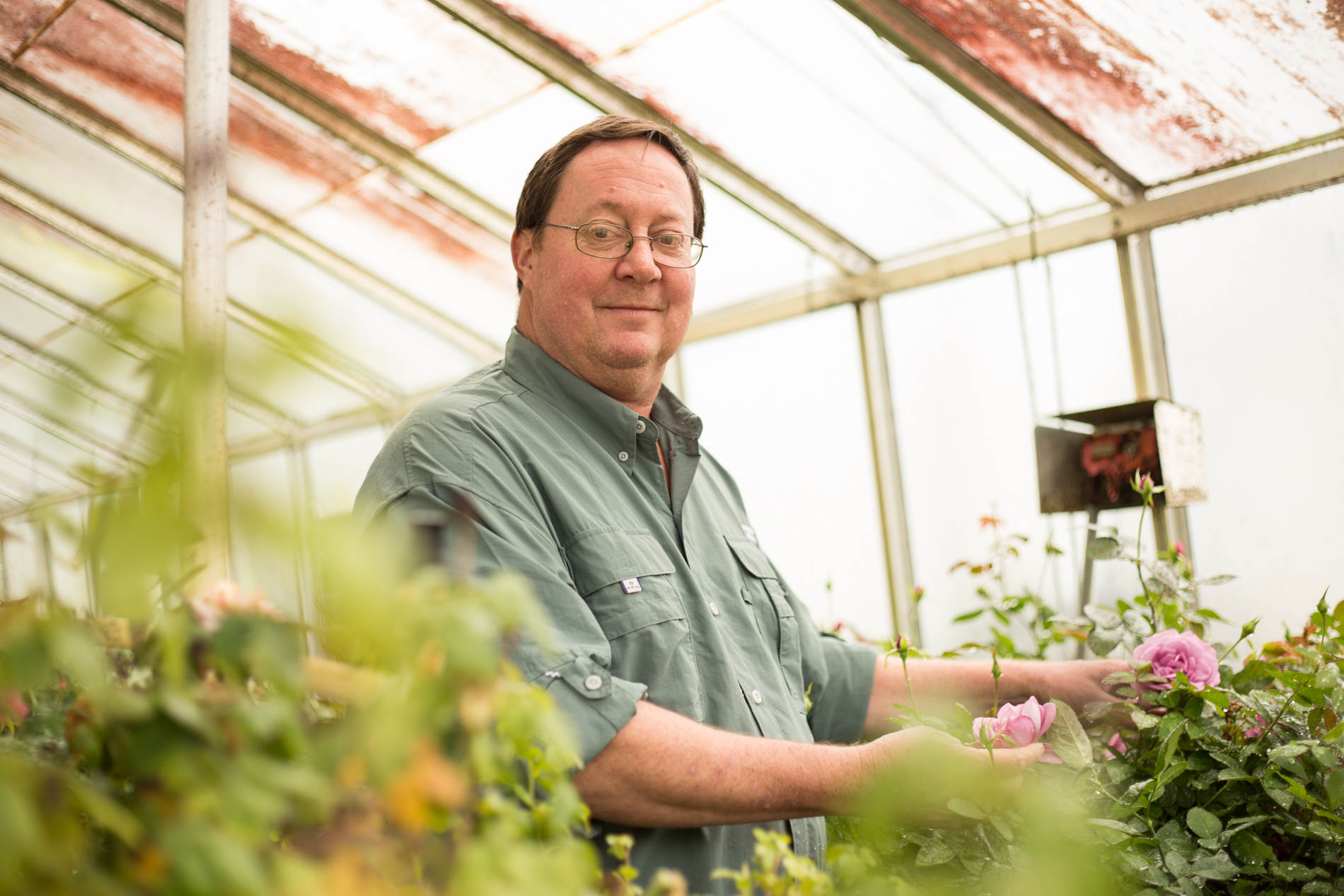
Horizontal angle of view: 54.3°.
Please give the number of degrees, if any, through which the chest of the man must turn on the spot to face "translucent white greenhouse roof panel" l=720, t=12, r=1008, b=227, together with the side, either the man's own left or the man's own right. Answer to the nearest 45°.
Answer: approximately 135° to the man's own left

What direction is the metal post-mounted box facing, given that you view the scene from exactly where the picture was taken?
facing the viewer and to the left of the viewer

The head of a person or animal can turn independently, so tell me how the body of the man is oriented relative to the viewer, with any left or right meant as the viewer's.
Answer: facing the viewer and to the right of the viewer

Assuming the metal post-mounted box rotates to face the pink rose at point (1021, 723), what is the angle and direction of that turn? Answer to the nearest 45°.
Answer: approximately 45° to its left

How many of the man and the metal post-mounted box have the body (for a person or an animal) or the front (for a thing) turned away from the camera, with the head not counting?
0

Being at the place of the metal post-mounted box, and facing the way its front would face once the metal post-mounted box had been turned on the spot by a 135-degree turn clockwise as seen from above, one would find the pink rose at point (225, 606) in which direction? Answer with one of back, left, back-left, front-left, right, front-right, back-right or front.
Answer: back

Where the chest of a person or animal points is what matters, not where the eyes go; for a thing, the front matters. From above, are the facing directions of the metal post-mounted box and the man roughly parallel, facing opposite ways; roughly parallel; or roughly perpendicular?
roughly perpendicular

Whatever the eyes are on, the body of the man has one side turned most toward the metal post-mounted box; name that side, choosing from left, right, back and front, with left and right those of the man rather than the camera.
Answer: left
